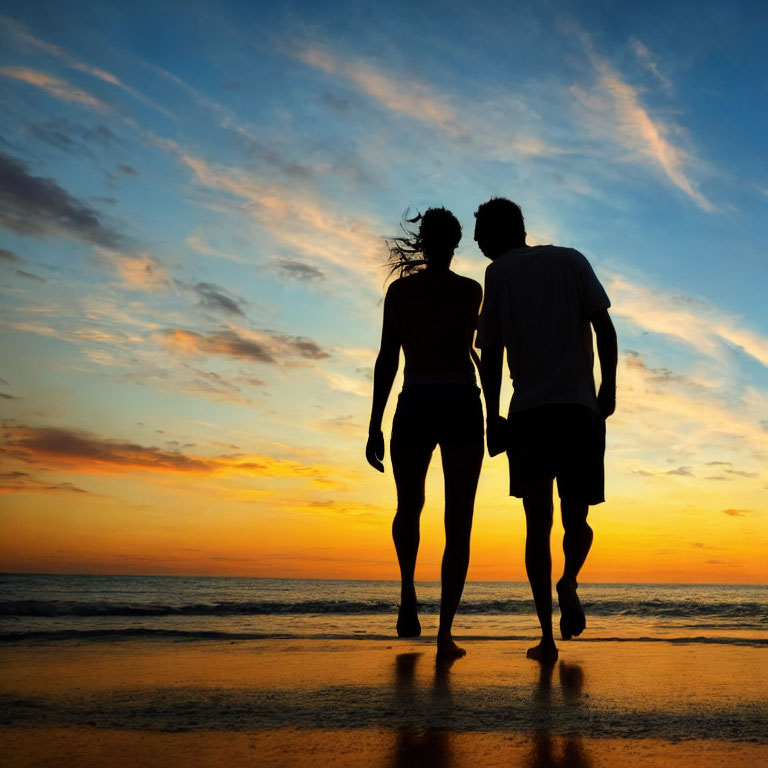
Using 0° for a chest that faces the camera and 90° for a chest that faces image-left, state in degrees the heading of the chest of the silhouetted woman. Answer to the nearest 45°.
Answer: approximately 180°

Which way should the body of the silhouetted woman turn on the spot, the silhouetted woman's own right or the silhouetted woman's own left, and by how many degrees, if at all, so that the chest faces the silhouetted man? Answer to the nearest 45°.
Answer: approximately 135° to the silhouetted woman's own right
